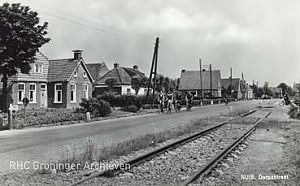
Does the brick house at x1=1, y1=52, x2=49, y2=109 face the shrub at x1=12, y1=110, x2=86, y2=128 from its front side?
yes

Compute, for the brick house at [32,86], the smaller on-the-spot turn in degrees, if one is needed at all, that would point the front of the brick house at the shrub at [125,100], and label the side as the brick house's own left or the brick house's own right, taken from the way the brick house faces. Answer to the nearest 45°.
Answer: approximately 90° to the brick house's own left

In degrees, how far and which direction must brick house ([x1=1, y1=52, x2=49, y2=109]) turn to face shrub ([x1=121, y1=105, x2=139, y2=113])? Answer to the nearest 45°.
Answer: approximately 45° to its left

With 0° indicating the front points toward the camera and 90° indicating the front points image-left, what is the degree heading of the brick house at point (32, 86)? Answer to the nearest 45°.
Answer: approximately 0°
